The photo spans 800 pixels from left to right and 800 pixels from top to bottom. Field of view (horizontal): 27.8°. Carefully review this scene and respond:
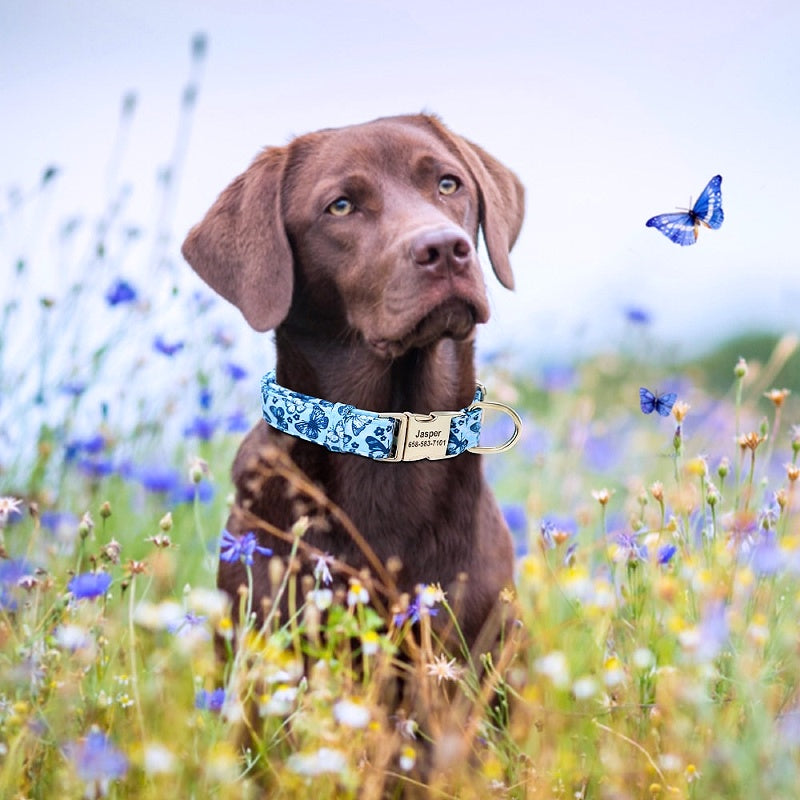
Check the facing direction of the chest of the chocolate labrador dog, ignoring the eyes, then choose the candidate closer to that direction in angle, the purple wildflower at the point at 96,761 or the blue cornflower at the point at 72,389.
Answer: the purple wildflower

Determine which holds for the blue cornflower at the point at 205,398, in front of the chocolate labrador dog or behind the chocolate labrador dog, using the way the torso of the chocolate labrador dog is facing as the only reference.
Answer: behind

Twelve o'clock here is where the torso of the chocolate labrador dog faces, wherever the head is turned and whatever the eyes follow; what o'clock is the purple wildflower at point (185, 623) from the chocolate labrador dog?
The purple wildflower is roughly at 2 o'clock from the chocolate labrador dog.

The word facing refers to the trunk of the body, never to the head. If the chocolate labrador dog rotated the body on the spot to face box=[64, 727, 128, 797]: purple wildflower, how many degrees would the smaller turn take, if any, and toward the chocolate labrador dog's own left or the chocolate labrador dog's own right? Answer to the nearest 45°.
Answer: approximately 45° to the chocolate labrador dog's own right

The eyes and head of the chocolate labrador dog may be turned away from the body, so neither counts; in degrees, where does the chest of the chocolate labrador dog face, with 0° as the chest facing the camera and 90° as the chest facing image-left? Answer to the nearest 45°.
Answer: approximately 315°

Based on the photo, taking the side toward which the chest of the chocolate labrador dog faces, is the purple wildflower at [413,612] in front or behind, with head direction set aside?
in front

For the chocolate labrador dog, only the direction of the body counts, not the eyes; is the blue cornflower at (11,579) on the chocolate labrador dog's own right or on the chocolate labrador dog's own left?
on the chocolate labrador dog's own right

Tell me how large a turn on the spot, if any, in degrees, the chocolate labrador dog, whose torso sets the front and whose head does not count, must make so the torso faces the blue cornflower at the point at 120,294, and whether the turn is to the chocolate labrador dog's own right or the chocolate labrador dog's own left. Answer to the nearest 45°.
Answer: approximately 180°

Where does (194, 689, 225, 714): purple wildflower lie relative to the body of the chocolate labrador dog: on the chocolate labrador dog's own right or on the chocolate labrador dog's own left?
on the chocolate labrador dog's own right
